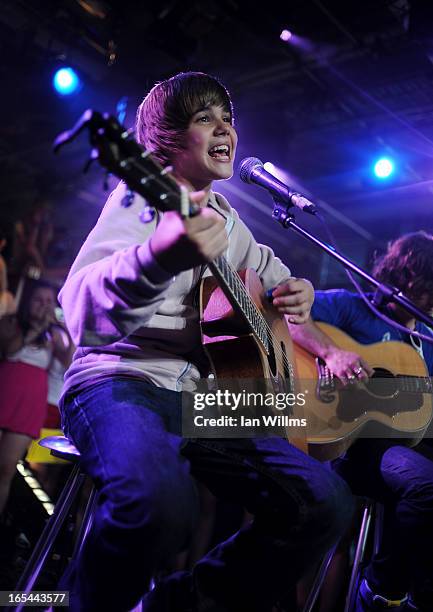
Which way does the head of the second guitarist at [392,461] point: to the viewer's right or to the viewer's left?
to the viewer's left

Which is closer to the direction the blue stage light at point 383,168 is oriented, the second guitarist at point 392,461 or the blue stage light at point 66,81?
the second guitarist

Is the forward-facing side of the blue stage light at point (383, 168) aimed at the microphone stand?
yes

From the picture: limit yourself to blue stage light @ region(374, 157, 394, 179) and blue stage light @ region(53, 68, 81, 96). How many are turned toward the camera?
2

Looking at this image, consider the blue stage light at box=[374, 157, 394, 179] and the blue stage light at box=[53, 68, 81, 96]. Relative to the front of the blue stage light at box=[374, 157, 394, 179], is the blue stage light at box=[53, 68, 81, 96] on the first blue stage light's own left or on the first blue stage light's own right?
on the first blue stage light's own right

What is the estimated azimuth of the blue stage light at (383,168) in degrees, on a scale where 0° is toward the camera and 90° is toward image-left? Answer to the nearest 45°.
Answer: approximately 0°

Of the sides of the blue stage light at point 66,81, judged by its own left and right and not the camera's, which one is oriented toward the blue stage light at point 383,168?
left

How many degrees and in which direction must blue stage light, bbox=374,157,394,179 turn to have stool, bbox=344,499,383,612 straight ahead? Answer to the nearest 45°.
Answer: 0° — it already faces it

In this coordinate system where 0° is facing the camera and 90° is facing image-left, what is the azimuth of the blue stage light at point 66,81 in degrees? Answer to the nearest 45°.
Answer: approximately 0°
